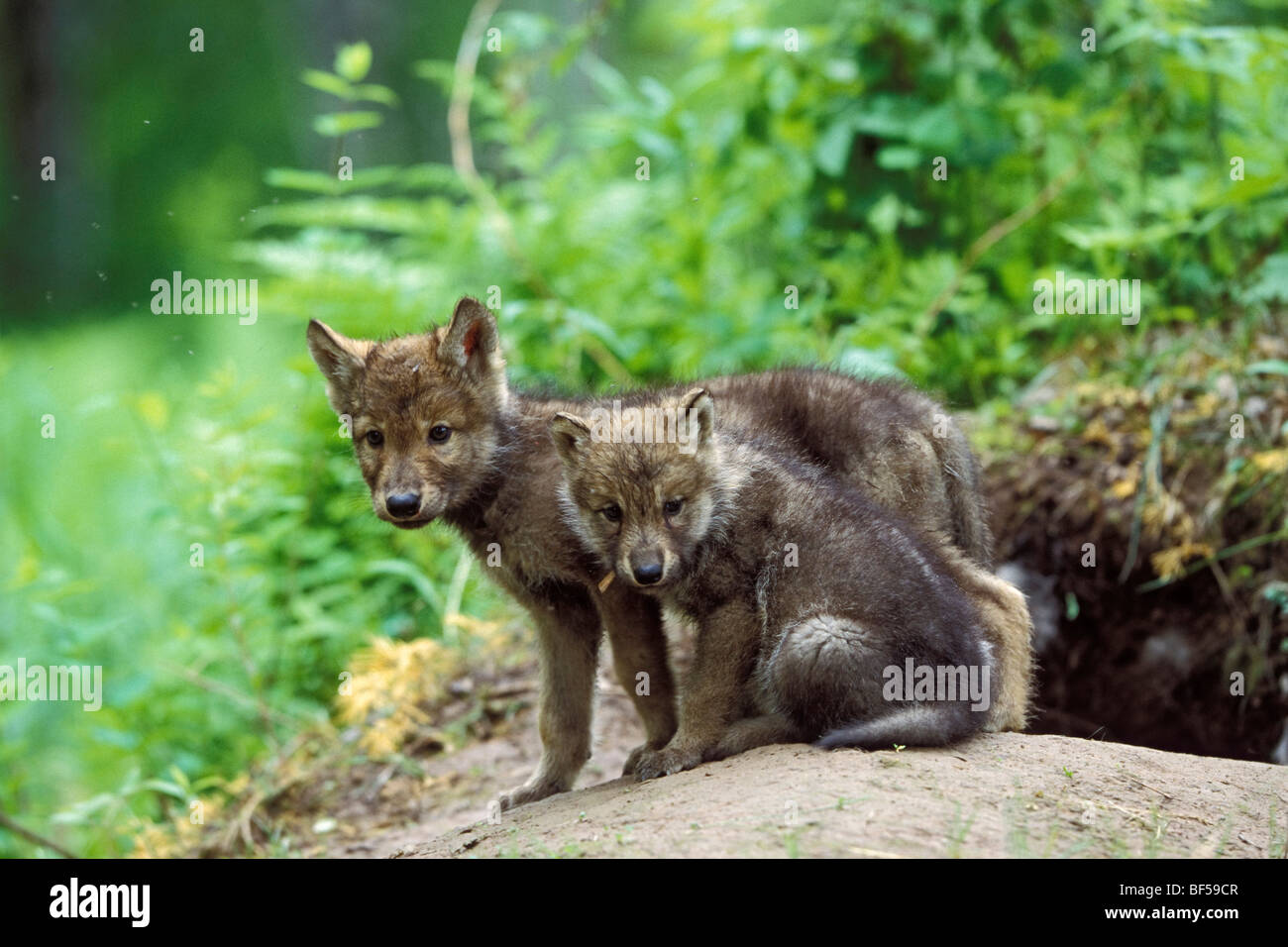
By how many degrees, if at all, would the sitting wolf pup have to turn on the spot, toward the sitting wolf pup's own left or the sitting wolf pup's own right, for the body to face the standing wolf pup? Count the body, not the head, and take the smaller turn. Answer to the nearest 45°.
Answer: approximately 45° to the sitting wolf pup's own right

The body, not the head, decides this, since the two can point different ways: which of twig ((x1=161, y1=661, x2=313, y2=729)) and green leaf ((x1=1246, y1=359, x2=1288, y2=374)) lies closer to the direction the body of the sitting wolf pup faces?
the twig

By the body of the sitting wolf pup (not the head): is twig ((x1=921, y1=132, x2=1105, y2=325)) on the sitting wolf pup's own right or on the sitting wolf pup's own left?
on the sitting wolf pup's own right

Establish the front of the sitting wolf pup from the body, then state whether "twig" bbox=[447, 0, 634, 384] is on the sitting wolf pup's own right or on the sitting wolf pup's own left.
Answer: on the sitting wolf pup's own right

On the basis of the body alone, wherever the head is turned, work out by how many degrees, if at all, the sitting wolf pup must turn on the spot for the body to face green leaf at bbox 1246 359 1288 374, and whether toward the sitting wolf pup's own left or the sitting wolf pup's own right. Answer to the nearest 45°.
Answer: approximately 135° to the sitting wolf pup's own right

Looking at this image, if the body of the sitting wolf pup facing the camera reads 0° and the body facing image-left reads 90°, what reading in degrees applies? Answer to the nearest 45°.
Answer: approximately 90°
